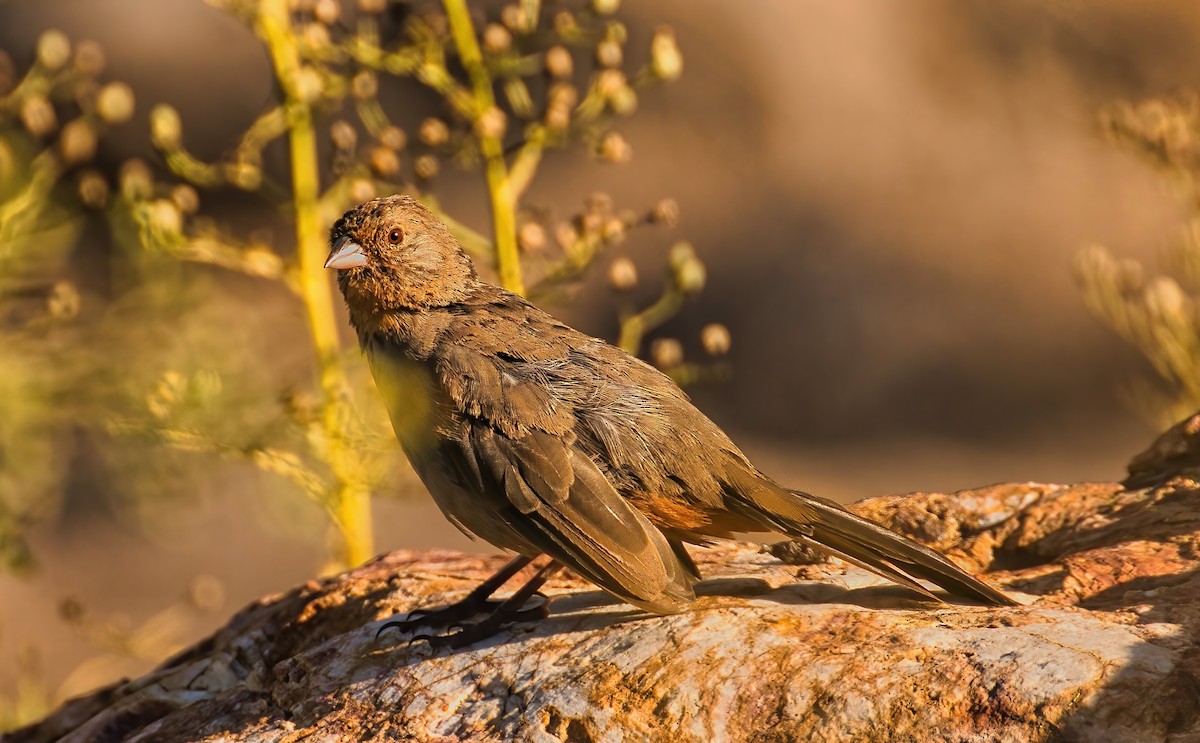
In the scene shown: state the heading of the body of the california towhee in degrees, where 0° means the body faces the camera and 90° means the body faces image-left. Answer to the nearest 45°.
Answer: approximately 90°
